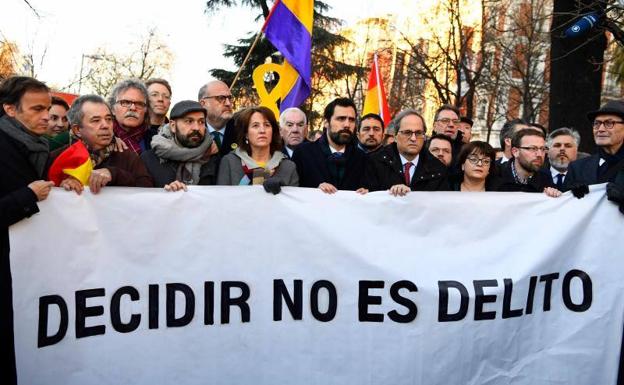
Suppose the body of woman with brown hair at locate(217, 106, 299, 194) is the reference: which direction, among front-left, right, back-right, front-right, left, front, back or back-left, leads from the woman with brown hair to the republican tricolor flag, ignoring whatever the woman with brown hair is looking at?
back

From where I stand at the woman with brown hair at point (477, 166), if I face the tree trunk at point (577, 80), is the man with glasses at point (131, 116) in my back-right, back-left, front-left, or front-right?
back-left

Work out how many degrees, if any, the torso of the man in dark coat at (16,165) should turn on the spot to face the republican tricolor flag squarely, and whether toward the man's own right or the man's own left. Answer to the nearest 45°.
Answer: approximately 90° to the man's own left

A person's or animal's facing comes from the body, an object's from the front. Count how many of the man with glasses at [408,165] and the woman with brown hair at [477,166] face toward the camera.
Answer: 2

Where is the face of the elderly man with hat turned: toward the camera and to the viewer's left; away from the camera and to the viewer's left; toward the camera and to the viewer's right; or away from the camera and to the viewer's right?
toward the camera and to the viewer's left

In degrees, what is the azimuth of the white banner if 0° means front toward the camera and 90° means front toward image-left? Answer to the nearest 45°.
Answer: approximately 0°

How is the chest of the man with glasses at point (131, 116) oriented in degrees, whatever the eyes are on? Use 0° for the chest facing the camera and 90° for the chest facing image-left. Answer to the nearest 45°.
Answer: approximately 0°

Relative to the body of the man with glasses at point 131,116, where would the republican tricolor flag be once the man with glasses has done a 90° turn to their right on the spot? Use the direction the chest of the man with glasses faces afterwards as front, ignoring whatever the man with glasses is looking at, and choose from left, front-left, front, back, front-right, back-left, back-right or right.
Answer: back-right
